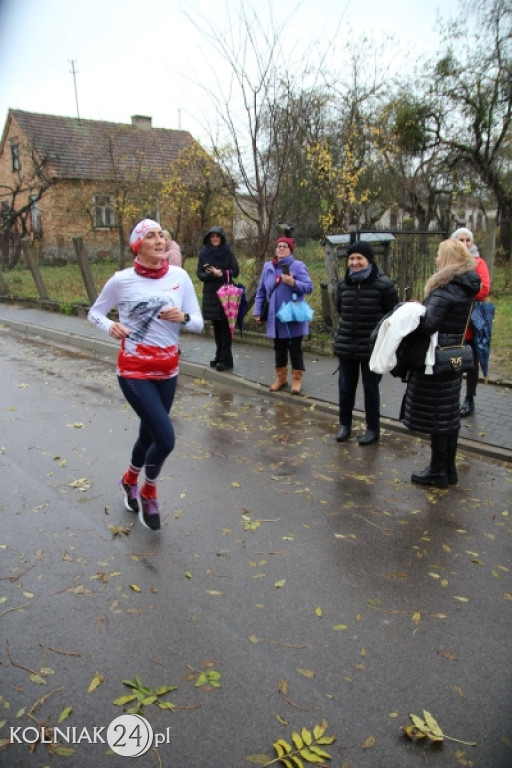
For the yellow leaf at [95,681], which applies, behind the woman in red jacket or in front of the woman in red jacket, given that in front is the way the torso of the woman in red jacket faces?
in front

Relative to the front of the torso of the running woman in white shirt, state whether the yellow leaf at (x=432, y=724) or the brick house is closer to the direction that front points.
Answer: the yellow leaf

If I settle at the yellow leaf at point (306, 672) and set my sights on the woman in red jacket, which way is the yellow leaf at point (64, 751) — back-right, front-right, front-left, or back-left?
back-left

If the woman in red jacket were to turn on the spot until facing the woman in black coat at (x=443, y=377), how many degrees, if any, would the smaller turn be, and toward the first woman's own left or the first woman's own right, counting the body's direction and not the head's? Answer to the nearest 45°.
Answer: approximately 45° to the first woman's own left

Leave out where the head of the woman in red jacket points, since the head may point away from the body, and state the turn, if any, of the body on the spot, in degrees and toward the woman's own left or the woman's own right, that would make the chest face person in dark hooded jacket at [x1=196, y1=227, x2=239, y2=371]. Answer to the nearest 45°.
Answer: approximately 45° to the woman's own right

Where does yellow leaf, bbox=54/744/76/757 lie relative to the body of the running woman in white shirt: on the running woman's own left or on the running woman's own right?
on the running woman's own right

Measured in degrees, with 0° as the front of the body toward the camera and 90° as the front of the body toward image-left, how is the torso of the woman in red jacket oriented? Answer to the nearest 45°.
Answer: approximately 45°

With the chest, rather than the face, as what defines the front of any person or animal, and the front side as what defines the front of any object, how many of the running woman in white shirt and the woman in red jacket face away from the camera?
0

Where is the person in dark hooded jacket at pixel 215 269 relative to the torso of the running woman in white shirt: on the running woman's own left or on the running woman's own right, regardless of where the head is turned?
on the running woman's own left

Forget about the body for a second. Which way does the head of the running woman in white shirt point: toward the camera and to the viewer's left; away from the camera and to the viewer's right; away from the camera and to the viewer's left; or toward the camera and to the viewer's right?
toward the camera and to the viewer's right

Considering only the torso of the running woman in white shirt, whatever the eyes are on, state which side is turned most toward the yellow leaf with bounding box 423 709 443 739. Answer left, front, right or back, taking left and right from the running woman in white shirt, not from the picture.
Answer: front

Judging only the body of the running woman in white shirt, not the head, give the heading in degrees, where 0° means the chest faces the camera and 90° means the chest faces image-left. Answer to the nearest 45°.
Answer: approximately 315°
